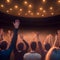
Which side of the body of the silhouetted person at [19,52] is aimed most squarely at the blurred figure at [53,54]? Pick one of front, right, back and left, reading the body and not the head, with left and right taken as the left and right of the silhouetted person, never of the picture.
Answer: right

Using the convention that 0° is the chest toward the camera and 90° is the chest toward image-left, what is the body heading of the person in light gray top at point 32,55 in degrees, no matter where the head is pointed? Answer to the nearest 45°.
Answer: approximately 180°

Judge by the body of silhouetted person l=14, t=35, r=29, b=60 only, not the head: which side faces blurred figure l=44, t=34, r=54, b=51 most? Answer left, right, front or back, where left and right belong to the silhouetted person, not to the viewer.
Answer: right

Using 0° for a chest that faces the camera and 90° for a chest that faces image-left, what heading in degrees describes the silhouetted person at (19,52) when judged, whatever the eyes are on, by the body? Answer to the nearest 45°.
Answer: approximately 180°

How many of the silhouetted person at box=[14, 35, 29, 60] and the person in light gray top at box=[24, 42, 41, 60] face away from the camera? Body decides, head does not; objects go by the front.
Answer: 2
